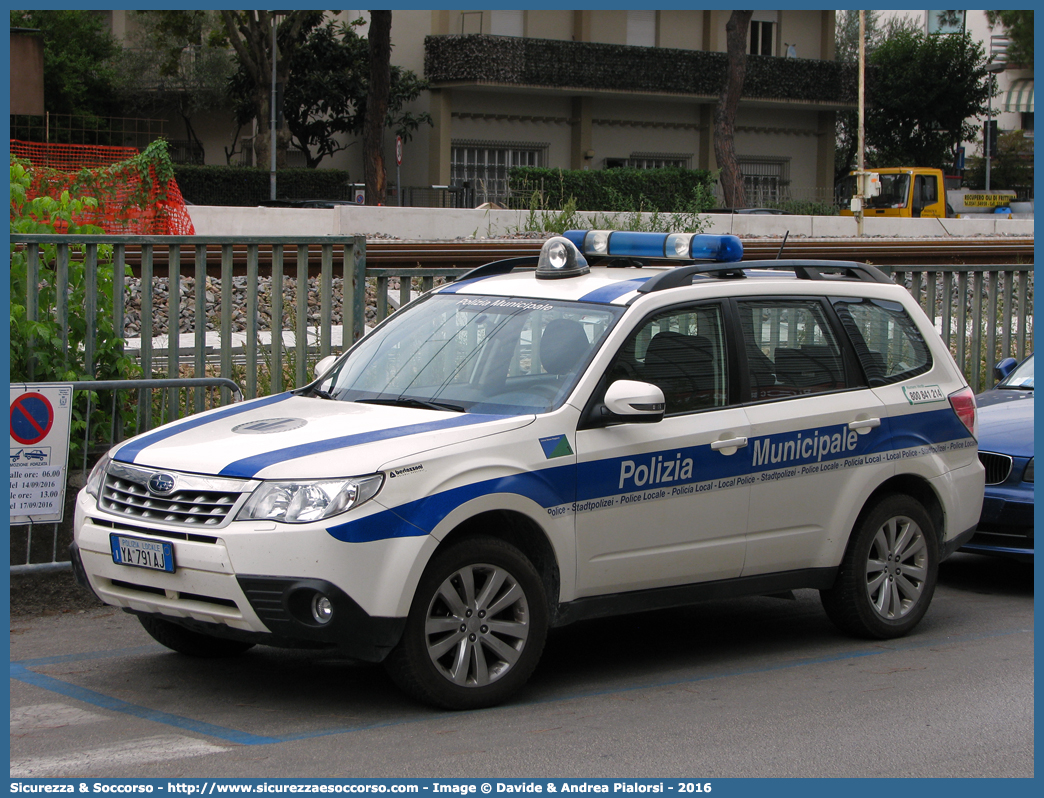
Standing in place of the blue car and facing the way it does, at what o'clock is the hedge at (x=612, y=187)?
The hedge is roughly at 4 o'clock from the blue car.

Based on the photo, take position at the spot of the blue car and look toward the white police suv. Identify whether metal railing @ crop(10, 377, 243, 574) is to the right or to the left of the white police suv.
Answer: right

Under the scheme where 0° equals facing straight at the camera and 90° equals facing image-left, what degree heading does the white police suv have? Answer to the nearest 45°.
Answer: approximately 45°

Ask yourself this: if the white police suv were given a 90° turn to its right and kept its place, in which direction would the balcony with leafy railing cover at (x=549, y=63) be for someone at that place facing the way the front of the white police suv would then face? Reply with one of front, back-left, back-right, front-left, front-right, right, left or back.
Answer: front-right

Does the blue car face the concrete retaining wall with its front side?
no

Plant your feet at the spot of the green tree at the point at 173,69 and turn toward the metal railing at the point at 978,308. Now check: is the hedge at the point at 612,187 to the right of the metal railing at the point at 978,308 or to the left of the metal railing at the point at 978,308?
left

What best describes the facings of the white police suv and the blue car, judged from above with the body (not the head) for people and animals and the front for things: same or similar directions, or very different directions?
same or similar directions

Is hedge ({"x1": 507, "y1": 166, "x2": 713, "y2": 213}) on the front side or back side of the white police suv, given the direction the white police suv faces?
on the back side

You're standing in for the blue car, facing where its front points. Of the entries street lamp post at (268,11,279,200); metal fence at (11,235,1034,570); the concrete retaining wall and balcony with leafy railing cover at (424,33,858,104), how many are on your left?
0

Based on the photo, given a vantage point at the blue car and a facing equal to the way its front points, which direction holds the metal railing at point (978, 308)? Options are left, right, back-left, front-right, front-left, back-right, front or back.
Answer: back-right

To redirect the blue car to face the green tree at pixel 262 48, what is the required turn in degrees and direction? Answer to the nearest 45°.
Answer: approximately 90° to its right

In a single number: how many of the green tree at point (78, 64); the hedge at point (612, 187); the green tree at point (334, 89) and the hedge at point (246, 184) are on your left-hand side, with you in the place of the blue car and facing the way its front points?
0

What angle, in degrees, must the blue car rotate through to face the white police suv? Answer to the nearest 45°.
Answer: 0° — it already faces it

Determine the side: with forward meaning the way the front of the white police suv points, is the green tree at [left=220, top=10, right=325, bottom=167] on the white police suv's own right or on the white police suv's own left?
on the white police suv's own right

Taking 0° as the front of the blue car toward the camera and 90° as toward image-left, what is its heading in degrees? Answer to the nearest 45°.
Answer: approximately 45°

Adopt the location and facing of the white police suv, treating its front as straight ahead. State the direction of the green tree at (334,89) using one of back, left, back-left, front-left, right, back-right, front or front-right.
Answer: back-right

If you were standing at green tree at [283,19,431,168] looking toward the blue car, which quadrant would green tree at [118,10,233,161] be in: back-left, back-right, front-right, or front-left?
back-right

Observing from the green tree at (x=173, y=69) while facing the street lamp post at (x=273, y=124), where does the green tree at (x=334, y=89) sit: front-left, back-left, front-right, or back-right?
front-left

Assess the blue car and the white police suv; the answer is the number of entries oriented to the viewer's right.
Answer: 0
